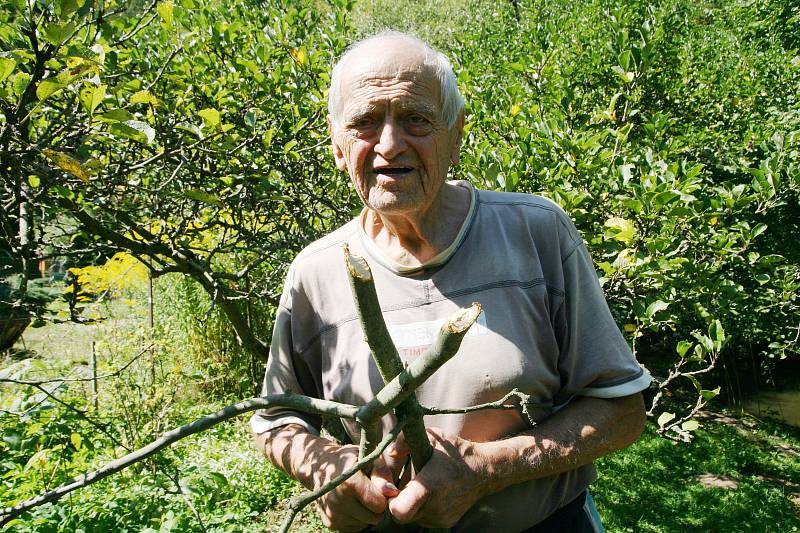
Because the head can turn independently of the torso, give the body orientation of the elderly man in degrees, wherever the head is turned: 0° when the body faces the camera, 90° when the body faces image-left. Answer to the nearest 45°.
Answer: approximately 0°
